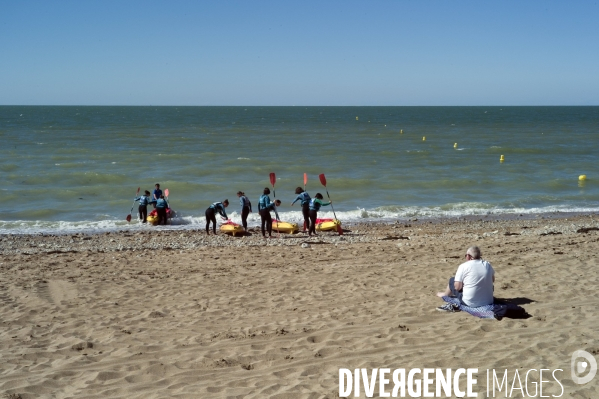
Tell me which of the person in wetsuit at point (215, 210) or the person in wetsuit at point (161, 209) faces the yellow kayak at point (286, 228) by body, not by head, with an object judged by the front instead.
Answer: the person in wetsuit at point (215, 210)

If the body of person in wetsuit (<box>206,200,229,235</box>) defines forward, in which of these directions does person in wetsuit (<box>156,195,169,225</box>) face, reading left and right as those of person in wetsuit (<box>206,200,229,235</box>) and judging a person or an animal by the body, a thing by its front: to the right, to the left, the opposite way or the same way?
to the left

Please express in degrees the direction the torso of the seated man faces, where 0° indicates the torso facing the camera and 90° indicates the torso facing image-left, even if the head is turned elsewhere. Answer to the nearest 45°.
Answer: approximately 135°

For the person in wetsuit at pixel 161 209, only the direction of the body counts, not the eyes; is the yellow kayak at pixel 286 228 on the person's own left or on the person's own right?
on the person's own right

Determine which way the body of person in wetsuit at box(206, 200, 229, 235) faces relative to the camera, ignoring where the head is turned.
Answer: to the viewer's right

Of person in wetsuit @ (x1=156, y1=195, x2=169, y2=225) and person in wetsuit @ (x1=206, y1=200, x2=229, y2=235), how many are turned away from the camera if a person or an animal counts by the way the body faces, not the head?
1

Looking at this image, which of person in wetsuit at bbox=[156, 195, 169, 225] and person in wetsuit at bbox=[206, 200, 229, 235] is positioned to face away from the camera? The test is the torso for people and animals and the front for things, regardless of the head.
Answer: person in wetsuit at bbox=[156, 195, 169, 225]

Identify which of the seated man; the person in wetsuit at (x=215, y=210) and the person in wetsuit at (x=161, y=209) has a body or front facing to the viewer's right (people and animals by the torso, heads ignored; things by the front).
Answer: the person in wetsuit at (x=215, y=210)

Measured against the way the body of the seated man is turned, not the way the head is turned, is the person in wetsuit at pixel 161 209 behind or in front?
in front

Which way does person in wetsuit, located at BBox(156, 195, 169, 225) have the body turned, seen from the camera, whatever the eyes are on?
away from the camera
